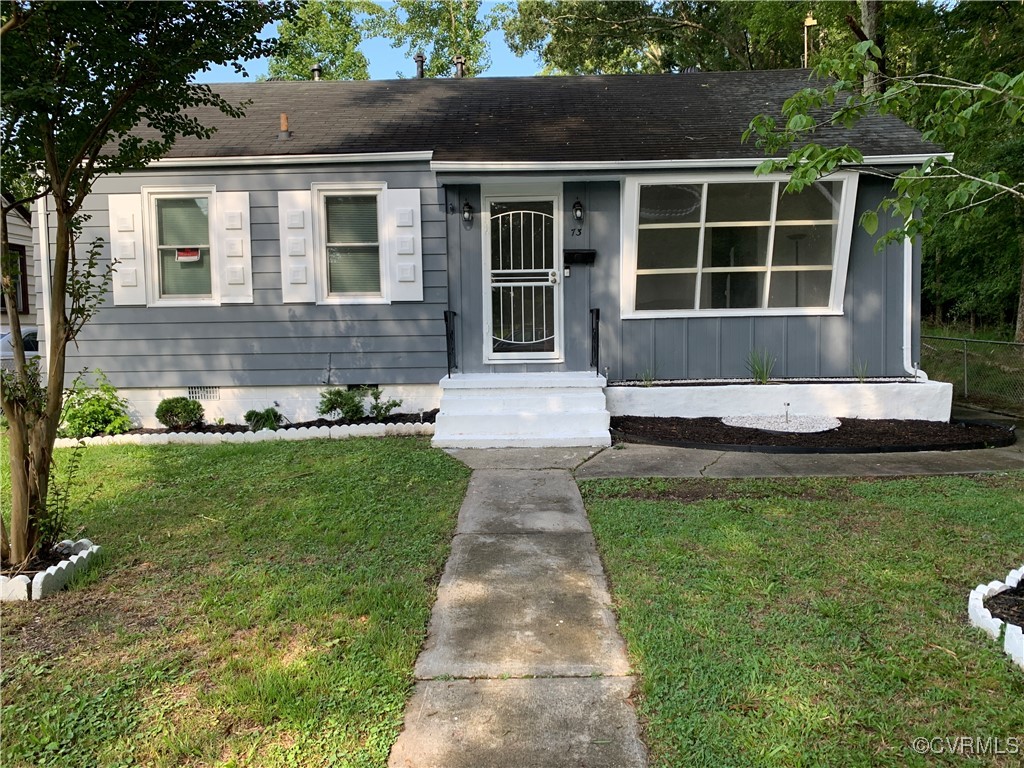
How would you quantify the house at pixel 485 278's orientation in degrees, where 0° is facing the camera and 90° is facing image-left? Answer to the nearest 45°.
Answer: approximately 0°

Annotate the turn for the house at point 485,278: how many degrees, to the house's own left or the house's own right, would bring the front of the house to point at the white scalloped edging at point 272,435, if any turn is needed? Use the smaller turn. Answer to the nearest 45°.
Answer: approximately 90° to the house's own right

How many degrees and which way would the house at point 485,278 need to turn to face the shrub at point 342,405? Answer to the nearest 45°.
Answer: approximately 90° to its right

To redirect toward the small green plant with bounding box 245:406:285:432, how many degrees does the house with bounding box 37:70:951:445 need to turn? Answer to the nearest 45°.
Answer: approximately 90° to its right

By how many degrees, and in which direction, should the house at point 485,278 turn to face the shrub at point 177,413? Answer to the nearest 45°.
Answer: approximately 90° to its right

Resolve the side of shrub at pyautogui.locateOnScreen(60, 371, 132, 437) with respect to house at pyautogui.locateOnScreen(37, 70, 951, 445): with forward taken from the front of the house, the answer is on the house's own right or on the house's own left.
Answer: on the house's own right
